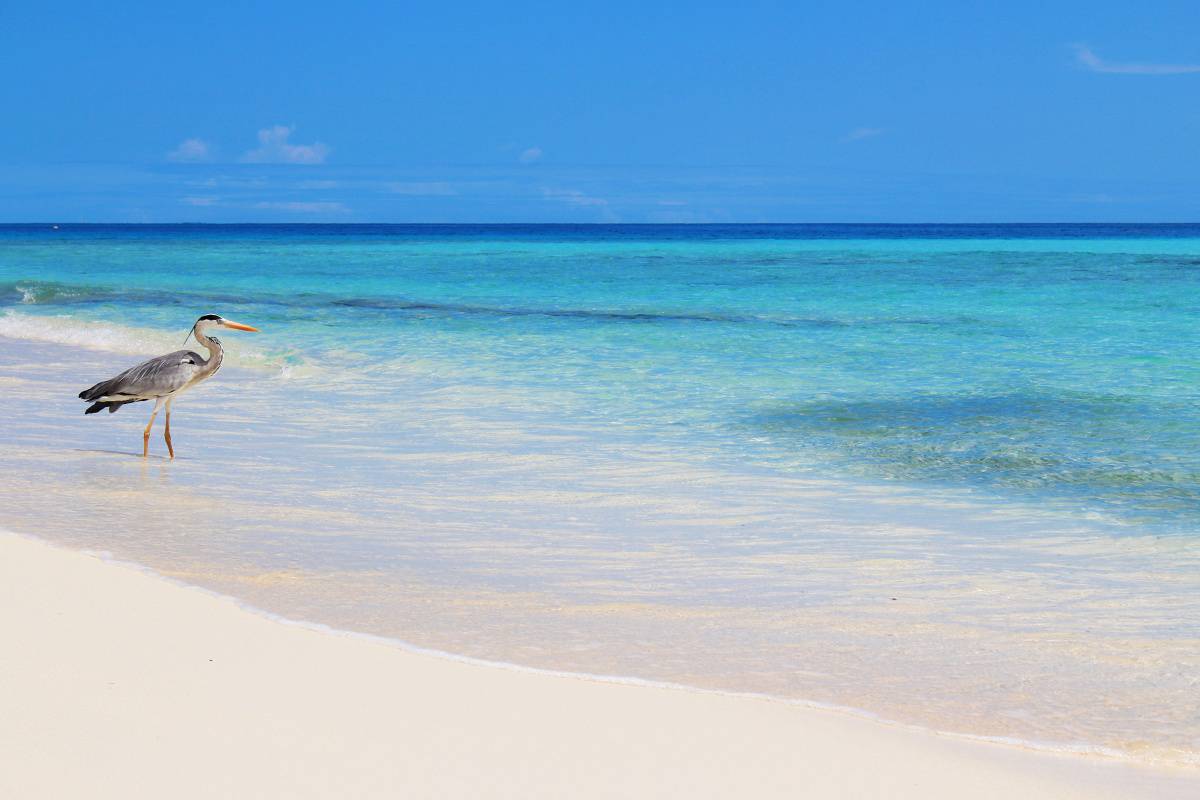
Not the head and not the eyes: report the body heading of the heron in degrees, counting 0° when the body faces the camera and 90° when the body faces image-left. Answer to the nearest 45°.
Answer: approximately 270°
